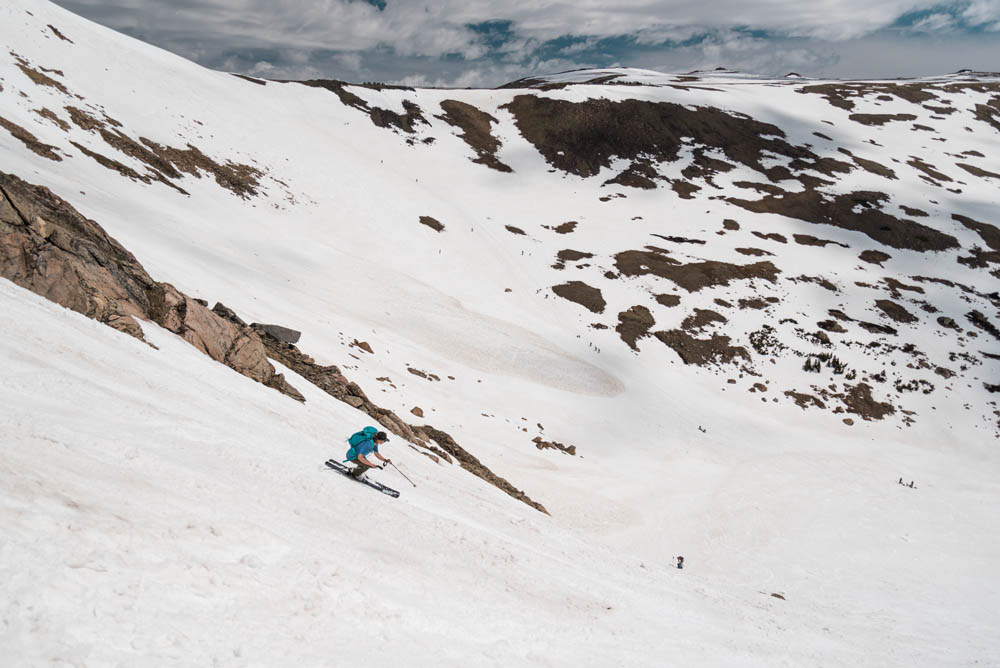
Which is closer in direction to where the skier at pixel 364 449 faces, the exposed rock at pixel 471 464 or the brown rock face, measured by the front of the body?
the exposed rock

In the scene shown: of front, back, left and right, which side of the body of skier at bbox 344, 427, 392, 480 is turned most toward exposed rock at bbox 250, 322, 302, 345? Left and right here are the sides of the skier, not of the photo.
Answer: left

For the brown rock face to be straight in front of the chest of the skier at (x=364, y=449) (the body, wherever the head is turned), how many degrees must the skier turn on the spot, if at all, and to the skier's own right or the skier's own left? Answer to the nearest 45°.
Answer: approximately 135° to the skier's own left

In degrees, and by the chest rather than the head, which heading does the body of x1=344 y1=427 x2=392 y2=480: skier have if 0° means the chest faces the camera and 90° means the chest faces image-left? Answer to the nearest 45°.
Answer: approximately 270°
